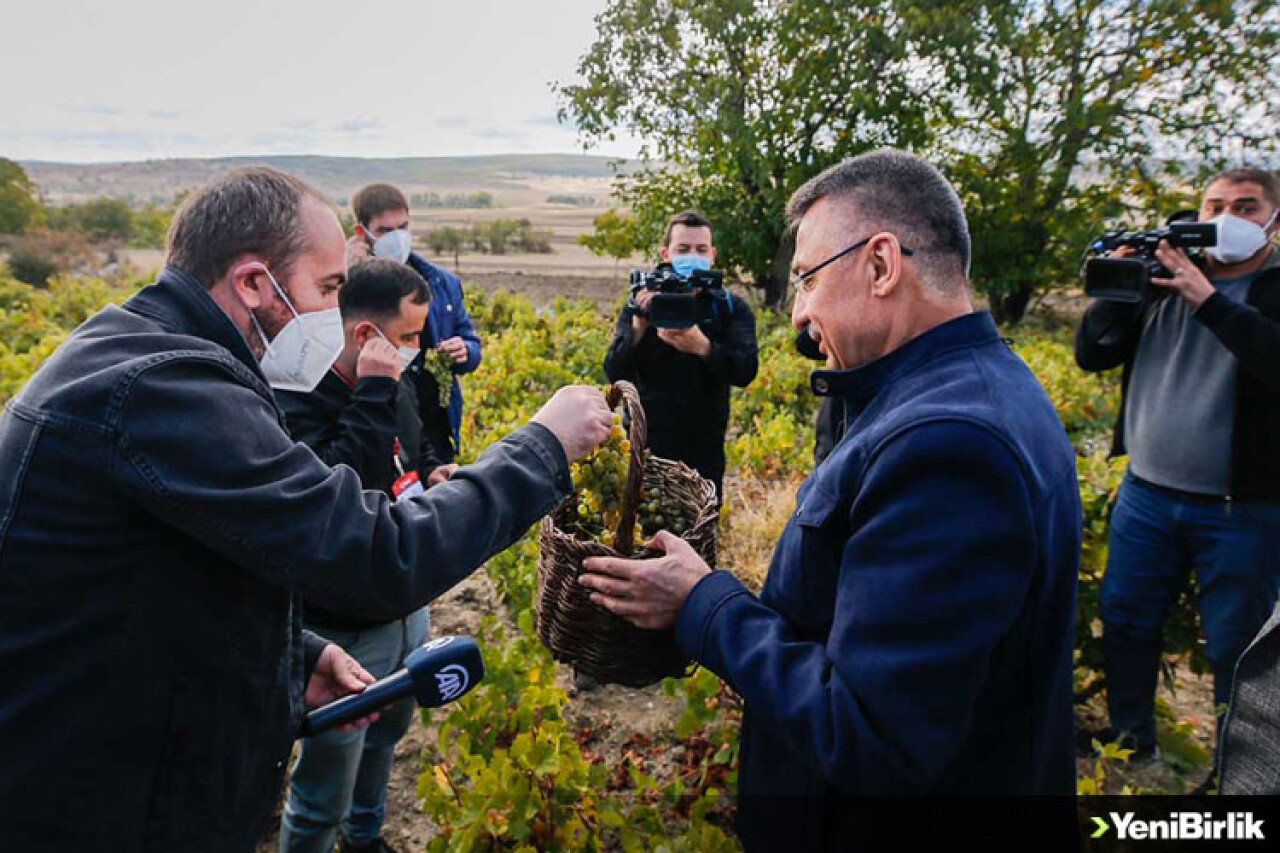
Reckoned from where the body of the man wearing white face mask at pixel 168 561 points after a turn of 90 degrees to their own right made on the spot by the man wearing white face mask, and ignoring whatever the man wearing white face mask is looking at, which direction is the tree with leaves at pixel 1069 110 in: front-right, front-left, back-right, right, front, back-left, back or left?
back-left

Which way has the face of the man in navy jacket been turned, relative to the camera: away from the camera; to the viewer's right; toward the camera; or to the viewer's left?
to the viewer's left

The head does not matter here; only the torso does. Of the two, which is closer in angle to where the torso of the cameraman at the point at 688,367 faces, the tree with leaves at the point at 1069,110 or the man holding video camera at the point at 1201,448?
the man holding video camera

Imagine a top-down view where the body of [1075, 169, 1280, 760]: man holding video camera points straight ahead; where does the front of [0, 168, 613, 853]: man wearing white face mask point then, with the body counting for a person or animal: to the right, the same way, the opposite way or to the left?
the opposite way

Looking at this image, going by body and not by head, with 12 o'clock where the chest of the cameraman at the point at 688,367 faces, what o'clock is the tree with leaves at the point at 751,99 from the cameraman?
The tree with leaves is roughly at 6 o'clock from the cameraman.

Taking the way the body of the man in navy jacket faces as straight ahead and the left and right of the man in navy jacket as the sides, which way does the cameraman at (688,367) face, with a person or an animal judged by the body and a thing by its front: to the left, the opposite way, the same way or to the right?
to the left

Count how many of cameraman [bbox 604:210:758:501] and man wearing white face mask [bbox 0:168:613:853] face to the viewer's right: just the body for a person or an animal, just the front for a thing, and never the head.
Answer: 1

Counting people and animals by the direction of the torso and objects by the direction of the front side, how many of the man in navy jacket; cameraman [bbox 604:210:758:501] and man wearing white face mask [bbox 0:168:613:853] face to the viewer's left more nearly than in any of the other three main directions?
1

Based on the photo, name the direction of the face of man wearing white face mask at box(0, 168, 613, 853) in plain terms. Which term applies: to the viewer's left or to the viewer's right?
to the viewer's right

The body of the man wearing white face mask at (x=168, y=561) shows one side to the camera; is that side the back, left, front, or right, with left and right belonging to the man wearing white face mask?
right

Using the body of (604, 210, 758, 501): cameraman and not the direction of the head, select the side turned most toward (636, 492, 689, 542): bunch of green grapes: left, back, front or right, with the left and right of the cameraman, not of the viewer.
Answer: front

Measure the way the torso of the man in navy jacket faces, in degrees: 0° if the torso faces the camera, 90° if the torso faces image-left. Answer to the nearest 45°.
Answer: approximately 90°

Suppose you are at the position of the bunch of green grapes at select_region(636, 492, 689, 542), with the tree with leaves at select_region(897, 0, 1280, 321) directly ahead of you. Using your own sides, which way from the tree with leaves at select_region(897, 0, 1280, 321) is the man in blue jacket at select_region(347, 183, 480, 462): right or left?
left
